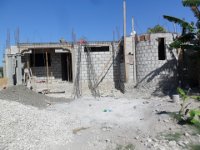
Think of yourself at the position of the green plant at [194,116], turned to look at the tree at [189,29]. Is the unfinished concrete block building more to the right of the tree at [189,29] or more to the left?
left

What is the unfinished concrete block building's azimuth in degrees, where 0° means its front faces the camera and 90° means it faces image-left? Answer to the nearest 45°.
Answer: approximately 0°

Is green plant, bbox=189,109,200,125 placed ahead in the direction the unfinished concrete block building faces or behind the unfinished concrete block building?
ahead
